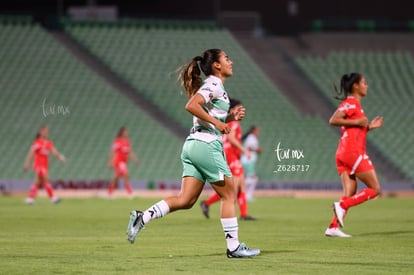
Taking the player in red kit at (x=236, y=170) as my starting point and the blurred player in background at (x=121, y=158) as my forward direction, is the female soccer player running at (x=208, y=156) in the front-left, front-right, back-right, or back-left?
back-left

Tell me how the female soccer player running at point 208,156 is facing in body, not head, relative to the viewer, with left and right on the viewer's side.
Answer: facing to the right of the viewer

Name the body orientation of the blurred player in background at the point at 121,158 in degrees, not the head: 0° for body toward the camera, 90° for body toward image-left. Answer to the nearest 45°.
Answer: approximately 315°

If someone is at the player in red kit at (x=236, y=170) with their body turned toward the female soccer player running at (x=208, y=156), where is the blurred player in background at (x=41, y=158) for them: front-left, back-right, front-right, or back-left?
back-right

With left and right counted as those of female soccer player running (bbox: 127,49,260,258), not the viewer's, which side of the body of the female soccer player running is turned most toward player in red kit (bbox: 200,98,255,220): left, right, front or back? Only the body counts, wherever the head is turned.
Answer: left
